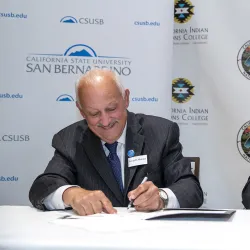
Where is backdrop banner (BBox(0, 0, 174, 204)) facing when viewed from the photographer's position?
facing the viewer

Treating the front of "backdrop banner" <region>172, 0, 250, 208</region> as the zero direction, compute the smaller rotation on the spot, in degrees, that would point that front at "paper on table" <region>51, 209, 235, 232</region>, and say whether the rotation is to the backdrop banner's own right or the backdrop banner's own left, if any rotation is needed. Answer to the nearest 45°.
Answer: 0° — it already faces it

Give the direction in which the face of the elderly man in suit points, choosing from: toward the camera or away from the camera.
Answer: toward the camera

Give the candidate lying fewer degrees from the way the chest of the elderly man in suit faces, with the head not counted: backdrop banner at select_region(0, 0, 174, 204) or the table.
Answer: the table

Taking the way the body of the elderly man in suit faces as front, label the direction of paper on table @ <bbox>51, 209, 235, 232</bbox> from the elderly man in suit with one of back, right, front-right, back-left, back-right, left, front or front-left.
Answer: front

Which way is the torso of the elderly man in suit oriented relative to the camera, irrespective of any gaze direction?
toward the camera

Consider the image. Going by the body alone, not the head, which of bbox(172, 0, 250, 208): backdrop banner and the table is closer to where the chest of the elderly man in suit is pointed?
the table

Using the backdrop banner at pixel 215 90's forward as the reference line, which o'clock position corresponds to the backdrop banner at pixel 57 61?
the backdrop banner at pixel 57 61 is roughly at 2 o'clock from the backdrop banner at pixel 215 90.

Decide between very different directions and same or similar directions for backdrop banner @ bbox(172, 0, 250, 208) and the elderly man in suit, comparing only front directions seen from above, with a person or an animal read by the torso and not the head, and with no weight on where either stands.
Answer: same or similar directions

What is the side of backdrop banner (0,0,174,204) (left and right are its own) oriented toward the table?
front

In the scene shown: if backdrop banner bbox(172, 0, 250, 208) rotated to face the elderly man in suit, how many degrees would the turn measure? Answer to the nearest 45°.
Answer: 0° — it already faces them

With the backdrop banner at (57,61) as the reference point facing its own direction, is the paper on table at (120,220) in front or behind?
in front

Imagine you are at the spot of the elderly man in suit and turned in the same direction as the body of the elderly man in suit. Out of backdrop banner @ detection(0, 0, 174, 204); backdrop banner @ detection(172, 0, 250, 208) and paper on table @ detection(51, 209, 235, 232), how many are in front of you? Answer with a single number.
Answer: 1

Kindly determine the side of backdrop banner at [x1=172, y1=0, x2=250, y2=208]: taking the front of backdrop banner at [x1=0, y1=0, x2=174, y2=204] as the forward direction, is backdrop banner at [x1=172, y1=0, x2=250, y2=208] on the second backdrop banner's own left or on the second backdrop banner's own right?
on the second backdrop banner's own left
